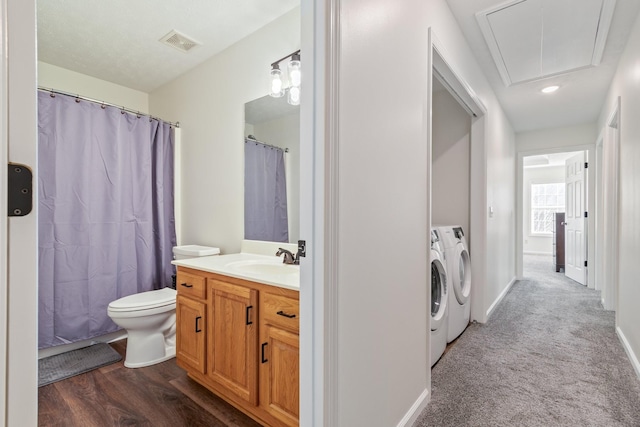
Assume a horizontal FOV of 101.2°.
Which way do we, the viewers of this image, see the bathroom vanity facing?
facing the viewer and to the left of the viewer

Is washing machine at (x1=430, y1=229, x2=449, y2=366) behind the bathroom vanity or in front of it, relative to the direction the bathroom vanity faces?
behind

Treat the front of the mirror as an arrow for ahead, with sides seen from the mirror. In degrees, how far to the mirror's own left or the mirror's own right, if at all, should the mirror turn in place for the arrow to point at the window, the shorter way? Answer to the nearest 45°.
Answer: approximately 180°

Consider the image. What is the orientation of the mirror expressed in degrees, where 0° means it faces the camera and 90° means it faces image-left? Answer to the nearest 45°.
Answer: approximately 45°

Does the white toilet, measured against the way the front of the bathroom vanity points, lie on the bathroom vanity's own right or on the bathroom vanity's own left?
on the bathroom vanity's own right

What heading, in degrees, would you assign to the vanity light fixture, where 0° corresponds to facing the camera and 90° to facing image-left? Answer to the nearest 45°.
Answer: approximately 45°

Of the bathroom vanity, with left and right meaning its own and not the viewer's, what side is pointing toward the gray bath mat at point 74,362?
right

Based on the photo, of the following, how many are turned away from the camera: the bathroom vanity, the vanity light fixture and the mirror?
0

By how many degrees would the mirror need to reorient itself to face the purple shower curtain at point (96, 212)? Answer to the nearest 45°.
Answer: approximately 45° to its right

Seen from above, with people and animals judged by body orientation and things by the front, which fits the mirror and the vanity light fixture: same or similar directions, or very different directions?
same or similar directions
